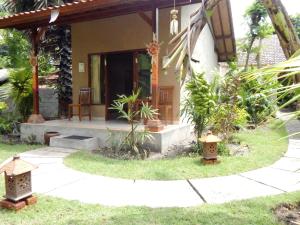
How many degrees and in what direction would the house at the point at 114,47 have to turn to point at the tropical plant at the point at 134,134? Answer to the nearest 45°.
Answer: approximately 45° to its left

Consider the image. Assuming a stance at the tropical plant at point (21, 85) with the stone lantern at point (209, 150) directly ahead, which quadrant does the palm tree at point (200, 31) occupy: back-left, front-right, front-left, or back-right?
front-right

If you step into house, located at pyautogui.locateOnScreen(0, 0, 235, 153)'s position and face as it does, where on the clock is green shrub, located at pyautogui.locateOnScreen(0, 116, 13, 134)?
The green shrub is roughly at 2 o'clock from the house.

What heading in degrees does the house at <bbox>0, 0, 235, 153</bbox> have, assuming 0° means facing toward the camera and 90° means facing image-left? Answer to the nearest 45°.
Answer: approximately 45°

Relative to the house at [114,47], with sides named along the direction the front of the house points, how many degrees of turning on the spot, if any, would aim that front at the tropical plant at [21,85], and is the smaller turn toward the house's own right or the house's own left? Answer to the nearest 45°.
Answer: approximately 45° to the house's own right

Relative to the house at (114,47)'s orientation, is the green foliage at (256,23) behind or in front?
behind

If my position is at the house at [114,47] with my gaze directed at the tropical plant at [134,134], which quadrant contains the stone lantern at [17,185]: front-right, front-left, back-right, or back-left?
front-right

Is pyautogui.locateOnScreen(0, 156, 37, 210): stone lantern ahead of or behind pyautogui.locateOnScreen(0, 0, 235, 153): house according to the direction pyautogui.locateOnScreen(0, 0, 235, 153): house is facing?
ahead

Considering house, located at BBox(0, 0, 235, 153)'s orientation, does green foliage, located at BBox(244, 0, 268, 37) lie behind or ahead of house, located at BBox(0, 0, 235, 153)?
behind
